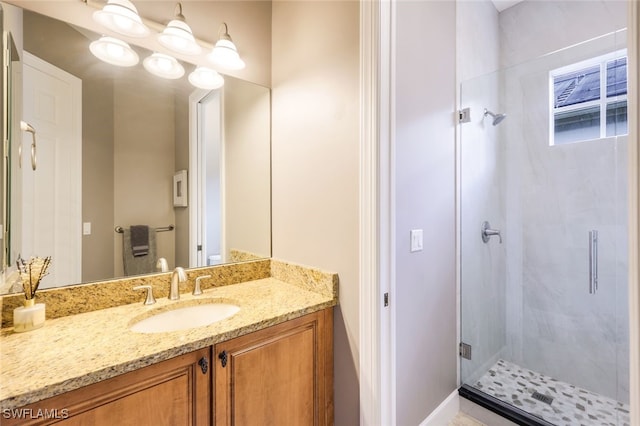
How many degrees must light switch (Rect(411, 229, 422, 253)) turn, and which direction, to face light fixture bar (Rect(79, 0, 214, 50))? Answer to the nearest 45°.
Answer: approximately 90° to its right

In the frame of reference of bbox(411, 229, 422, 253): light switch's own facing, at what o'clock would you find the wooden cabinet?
The wooden cabinet is roughly at 3 o'clock from the light switch.

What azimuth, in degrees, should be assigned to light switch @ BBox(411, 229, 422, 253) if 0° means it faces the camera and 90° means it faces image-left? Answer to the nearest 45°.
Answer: approximately 315°

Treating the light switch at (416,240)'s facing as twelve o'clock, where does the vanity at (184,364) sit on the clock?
The vanity is roughly at 3 o'clock from the light switch.

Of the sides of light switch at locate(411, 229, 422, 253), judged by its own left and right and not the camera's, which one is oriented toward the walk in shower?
left

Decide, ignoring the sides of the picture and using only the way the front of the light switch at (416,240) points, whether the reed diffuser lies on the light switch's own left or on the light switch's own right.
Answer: on the light switch's own right
